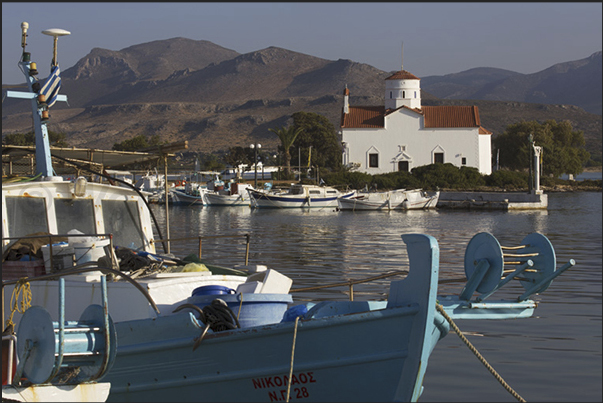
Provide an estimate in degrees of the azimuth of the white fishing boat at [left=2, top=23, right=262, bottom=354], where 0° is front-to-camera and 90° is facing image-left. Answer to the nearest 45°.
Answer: approximately 315°

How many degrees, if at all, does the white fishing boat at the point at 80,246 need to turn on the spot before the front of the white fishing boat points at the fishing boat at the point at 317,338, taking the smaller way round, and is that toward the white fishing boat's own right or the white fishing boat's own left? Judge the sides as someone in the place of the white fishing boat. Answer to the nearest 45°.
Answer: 0° — it already faces it
